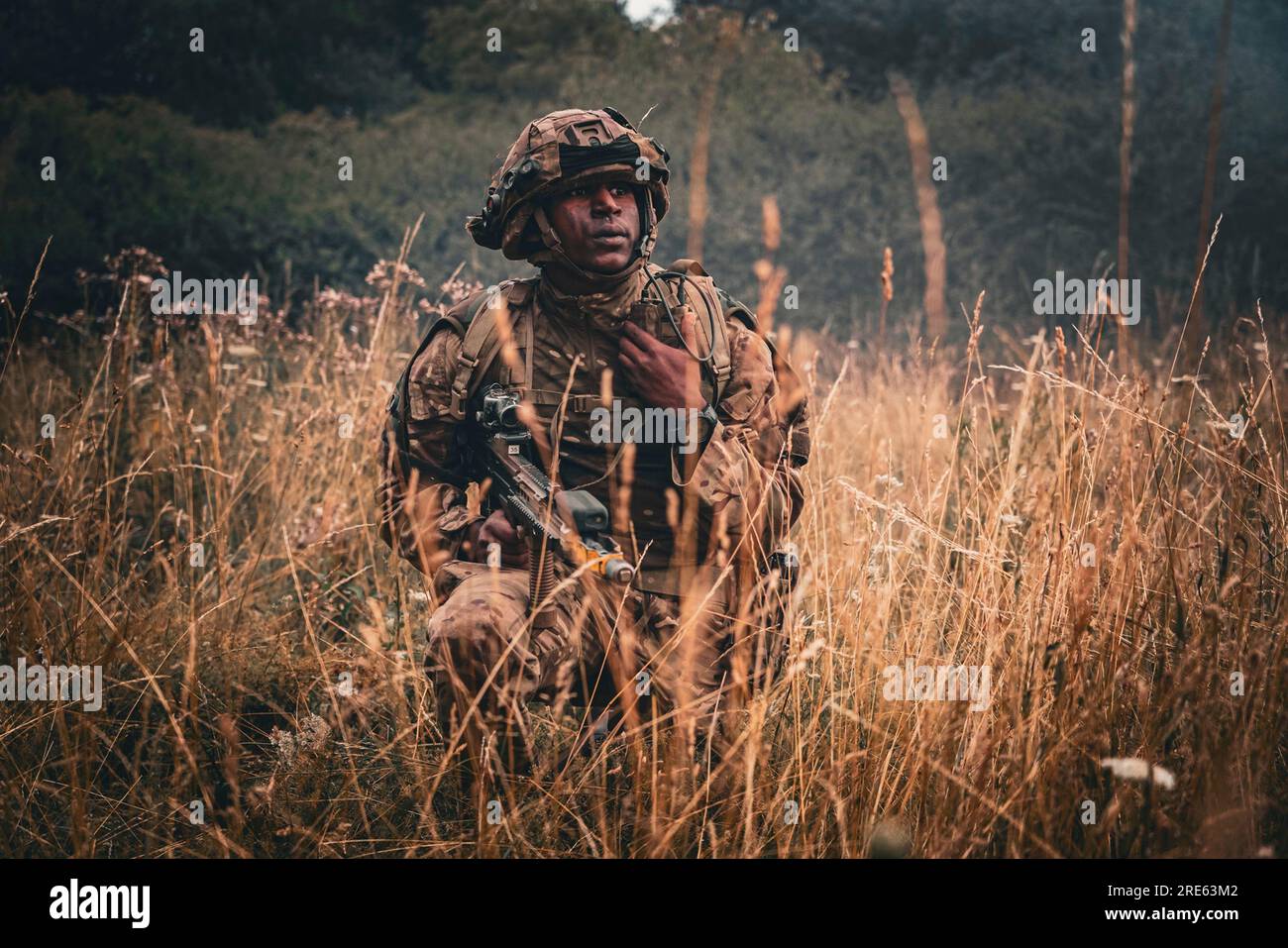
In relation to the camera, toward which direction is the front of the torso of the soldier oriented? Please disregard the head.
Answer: toward the camera
